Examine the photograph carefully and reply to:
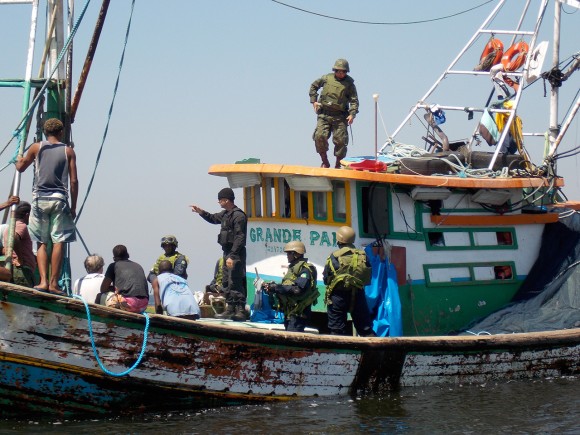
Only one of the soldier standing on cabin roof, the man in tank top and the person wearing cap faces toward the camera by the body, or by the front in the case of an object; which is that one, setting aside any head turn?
the soldier standing on cabin roof

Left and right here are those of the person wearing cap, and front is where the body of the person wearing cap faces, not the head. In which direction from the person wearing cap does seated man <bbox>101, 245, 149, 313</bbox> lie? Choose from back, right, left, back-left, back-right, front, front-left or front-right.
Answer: front-left

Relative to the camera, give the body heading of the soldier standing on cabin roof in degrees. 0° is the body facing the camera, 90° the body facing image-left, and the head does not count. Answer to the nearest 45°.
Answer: approximately 0°

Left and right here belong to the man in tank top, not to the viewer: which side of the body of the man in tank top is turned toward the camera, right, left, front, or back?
back

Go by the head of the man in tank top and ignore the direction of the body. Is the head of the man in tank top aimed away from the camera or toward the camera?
away from the camera

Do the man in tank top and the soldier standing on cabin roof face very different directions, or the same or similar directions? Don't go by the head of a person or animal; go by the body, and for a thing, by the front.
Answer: very different directions

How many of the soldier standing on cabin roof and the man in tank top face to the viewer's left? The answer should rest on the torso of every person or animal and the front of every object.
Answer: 0

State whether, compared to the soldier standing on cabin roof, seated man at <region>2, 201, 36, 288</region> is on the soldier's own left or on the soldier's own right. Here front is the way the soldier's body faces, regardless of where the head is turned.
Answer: on the soldier's own right

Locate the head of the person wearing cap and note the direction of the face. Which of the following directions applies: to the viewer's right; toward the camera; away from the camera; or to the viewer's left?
to the viewer's left

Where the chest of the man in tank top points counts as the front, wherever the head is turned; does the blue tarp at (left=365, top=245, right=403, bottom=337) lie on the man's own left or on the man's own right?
on the man's own right

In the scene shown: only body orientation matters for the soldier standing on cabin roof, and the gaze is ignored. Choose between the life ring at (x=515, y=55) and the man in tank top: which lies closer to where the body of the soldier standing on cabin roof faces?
the man in tank top

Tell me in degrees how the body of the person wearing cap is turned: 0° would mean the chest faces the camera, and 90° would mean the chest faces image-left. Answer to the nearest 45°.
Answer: approximately 90°

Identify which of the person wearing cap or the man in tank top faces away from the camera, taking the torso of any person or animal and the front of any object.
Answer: the man in tank top

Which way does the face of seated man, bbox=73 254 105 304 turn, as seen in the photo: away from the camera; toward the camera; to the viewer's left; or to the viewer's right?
away from the camera

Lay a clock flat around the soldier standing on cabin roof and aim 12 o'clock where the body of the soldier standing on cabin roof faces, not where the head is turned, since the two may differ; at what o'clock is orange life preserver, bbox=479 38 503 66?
The orange life preserver is roughly at 8 o'clock from the soldier standing on cabin roof.

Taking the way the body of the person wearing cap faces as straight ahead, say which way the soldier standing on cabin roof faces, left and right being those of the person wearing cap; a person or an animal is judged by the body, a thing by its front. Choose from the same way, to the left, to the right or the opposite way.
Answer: to the left
